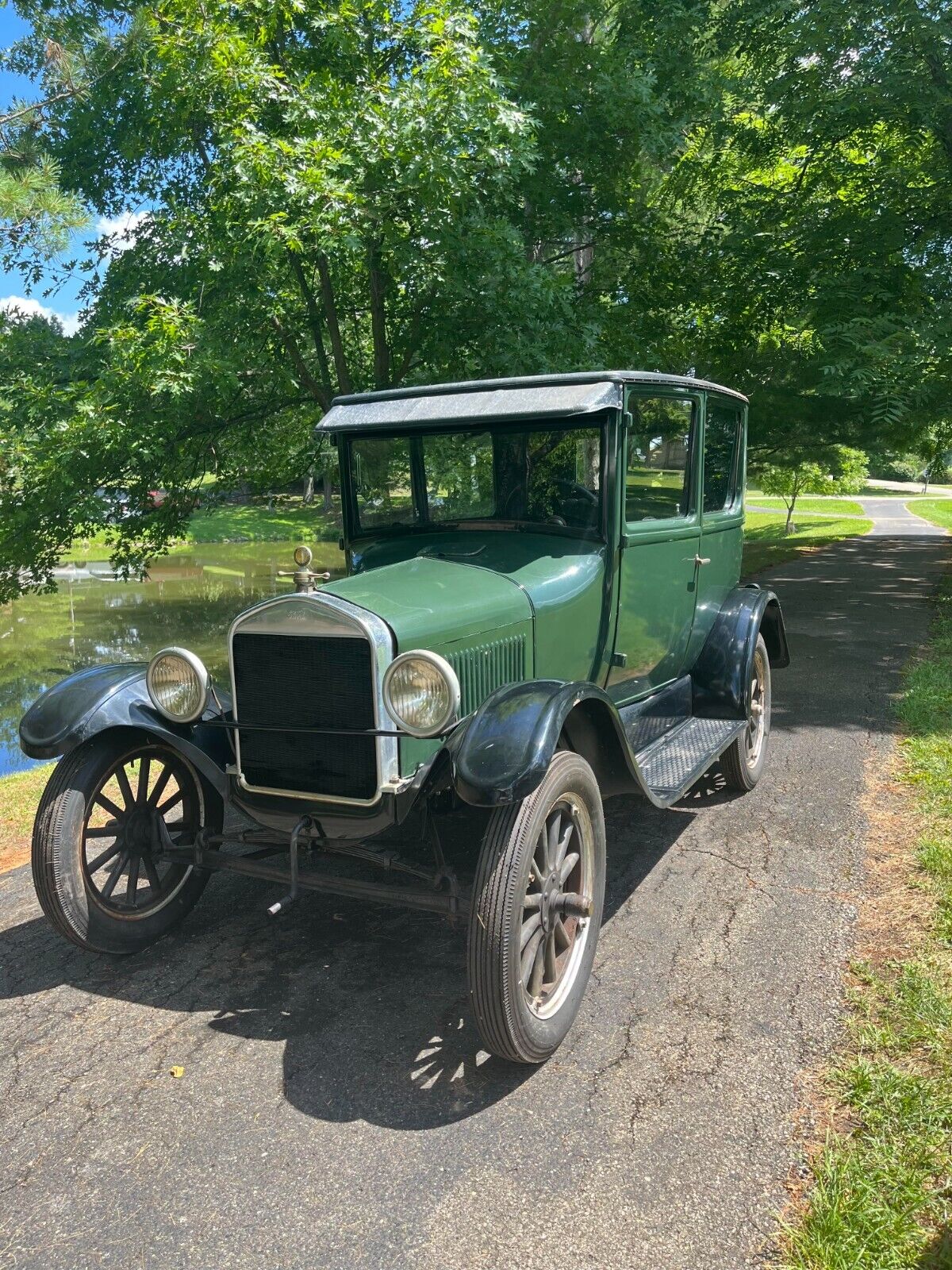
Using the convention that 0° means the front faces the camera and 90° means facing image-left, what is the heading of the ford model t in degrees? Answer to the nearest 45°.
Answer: approximately 45°

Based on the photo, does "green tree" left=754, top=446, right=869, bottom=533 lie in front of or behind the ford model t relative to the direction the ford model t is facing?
behind
